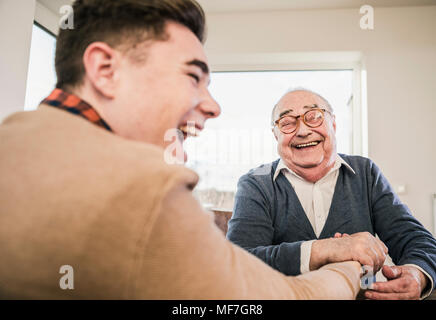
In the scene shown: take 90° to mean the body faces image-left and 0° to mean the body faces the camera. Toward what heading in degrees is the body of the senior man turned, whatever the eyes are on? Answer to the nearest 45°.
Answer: approximately 0°

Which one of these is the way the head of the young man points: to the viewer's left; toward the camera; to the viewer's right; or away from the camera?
to the viewer's right

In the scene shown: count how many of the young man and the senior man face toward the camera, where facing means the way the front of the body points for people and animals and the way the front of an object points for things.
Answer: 1

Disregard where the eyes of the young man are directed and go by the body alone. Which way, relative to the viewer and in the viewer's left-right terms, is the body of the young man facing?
facing away from the viewer and to the right of the viewer

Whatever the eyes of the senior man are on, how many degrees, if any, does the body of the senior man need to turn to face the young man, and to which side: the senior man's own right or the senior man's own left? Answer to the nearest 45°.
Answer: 0° — they already face them
